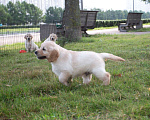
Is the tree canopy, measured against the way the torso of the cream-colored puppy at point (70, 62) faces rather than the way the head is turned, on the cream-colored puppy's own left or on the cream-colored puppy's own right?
on the cream-colored puppy's own right

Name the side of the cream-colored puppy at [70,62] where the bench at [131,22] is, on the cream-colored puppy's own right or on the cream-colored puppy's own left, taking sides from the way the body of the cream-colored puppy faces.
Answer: on the cream-colored puppy's own right

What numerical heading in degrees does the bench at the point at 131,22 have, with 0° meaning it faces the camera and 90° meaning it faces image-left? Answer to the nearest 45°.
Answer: approximately 45°

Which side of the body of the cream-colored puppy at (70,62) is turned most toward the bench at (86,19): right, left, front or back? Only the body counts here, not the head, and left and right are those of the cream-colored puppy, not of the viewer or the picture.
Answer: right

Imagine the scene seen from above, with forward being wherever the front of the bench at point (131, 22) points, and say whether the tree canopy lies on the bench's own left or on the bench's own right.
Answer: on the bench's own right

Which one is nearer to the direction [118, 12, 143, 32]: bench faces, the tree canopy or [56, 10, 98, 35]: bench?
the bench

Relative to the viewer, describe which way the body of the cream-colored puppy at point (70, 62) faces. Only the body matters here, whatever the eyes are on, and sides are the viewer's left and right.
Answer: facing to the left of the viewer
